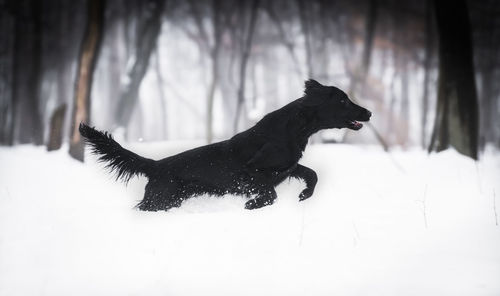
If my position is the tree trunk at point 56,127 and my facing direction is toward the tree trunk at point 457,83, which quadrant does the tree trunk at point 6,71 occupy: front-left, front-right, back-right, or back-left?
back-left

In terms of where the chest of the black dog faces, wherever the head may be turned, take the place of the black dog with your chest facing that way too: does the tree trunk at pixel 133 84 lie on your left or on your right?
on your left

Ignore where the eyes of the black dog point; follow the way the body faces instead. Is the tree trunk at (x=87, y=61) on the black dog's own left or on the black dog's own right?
on the black dog's own left

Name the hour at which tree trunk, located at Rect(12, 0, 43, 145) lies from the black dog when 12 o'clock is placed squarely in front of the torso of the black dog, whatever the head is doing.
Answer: The tree trunk is roughly at 8 o'clock from the black dog.

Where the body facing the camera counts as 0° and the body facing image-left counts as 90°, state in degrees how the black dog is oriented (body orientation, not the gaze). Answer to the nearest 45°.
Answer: approximately 270°
